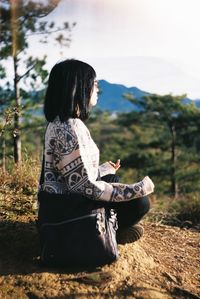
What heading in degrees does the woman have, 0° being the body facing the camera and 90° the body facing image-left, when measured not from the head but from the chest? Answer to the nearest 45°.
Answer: approximately 225°

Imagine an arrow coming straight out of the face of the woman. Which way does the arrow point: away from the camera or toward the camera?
away from the camera

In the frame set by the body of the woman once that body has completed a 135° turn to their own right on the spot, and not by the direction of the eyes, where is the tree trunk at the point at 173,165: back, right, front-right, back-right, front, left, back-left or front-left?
back
